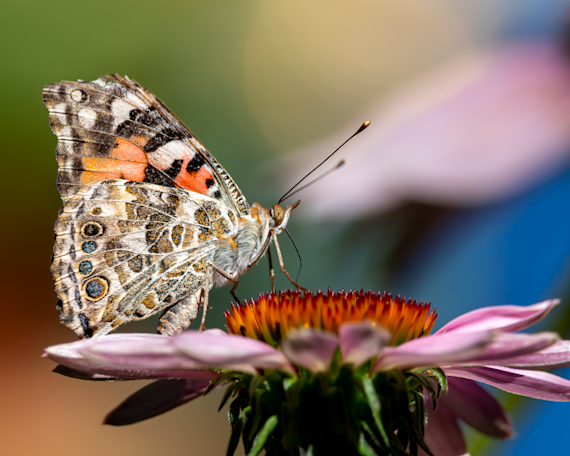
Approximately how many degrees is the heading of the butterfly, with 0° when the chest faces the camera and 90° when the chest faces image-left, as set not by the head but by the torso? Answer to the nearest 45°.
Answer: approximately 270°
